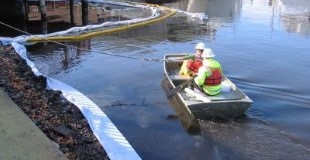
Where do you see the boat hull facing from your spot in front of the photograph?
facing away from the viewer and to the left of the viewer

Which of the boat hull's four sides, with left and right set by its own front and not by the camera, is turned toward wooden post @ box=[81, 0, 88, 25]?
front

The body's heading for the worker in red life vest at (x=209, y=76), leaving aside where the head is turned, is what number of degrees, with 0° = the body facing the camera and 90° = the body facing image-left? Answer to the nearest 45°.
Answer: approximately 135°

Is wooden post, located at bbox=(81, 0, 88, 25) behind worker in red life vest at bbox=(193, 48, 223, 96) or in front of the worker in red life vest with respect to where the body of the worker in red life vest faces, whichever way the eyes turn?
in front

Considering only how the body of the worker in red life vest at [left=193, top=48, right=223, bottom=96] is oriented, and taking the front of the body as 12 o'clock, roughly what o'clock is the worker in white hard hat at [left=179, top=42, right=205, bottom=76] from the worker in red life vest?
The worker in white hard hat is roughly at 1 o'clock from the worker in red life vest.
